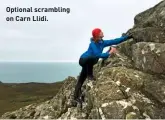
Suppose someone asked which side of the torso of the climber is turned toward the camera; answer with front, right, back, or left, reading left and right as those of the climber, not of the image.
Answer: right
